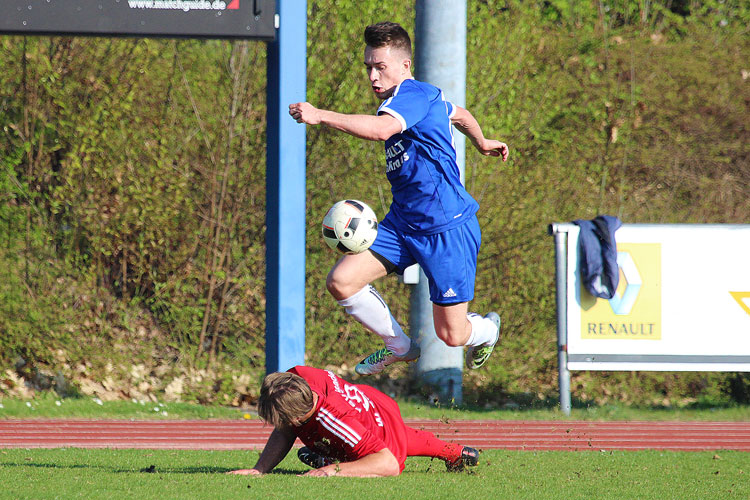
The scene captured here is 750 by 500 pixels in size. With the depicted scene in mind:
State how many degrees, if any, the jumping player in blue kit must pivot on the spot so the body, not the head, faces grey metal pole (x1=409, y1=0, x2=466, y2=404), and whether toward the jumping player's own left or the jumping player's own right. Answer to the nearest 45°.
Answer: approximately 90° to the jumping player's own right

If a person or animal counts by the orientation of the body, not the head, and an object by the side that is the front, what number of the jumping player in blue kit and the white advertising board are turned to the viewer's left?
1

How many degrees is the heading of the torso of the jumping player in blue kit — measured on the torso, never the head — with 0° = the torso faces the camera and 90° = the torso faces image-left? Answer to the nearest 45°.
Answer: approximately 90°

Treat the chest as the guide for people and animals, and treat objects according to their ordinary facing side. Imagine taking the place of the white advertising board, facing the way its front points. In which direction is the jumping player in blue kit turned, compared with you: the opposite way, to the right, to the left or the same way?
to the right

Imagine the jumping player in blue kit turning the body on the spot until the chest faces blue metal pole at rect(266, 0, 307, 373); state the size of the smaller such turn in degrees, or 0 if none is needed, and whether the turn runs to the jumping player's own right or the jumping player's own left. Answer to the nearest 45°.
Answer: approximately 45° to the jumping player's own right

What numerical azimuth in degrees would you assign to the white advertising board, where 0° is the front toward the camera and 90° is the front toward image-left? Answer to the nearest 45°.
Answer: approximately 0°

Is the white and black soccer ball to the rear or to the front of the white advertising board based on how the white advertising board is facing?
to the front
